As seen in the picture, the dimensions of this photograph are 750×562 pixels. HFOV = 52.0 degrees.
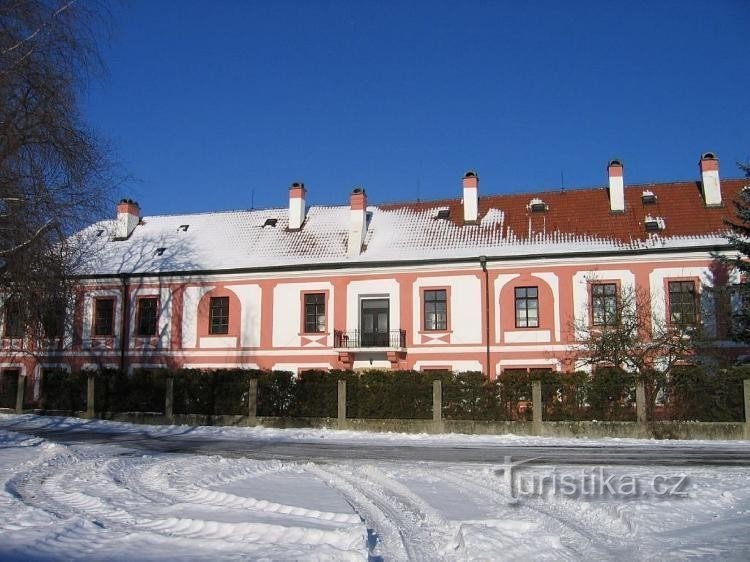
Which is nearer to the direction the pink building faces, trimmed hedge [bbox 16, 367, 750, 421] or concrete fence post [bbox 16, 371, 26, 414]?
the trimmed hedge

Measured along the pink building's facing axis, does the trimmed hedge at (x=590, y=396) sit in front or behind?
in front

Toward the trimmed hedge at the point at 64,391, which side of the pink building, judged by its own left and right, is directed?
right

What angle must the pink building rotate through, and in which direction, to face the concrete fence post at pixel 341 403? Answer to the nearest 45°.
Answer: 0° — it already faces it

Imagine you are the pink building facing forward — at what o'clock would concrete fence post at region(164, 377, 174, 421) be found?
The concrete fence post is roughly at 2 o'clock from the pink building.

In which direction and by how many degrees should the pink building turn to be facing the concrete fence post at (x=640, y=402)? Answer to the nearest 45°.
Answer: approximately 45° to its left

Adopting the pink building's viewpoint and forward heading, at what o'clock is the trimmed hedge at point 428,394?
The trimmed hedge is roughly at 12 o'clock from the pink building.

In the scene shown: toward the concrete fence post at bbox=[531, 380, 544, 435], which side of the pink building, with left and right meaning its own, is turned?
front

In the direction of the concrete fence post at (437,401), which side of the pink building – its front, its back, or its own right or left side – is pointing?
front

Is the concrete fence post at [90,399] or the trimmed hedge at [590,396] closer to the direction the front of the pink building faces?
the trimmed hedge

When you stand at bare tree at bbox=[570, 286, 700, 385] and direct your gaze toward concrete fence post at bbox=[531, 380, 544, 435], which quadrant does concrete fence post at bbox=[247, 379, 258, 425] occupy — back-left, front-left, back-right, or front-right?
front-right

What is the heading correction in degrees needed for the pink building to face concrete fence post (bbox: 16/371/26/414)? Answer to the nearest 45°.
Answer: approximately 90° to its right

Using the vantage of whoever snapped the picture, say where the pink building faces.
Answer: facing the viewer
